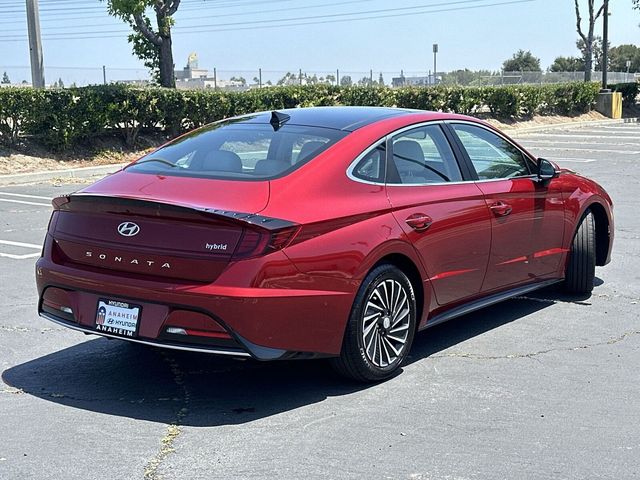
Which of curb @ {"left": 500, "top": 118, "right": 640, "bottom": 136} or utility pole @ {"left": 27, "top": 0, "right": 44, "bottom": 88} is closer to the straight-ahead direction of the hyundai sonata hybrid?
the curb

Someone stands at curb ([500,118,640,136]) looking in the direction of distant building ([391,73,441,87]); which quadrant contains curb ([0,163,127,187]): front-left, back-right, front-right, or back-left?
back-left

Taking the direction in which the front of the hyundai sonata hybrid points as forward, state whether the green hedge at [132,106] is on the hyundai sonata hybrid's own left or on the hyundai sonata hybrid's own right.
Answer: on the hyundai sonata hybrid's own left

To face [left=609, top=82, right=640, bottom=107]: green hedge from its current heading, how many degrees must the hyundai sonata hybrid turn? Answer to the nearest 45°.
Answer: approximately 45° to its left

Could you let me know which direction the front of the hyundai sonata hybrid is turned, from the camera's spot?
facing away from the viewer and to the right of the viewer

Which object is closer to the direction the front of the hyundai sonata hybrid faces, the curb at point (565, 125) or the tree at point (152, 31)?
the curb

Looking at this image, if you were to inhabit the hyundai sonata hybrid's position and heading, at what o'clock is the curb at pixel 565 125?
The curb is roughly at 11 o'clock from the hyundai sonata hybrid.

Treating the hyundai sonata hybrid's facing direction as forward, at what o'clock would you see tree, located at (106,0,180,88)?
The tree is roughly at 10 o'clock from the hyundai sonata hybrid.

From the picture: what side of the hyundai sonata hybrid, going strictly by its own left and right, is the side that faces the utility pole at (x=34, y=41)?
left
